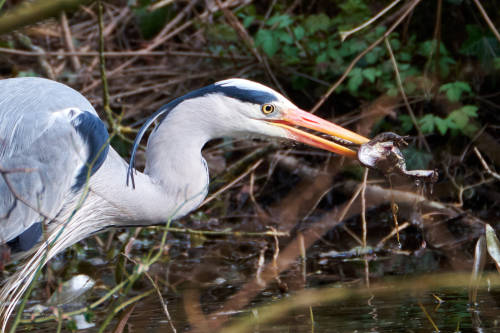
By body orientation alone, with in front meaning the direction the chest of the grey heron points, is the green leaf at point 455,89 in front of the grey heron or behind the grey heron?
in front

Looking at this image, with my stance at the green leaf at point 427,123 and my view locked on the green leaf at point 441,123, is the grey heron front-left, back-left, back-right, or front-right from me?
back-right

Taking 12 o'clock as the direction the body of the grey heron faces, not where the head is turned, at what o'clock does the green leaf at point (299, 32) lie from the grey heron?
The green leaf is roughly at 10 o'clock from the grey heron.

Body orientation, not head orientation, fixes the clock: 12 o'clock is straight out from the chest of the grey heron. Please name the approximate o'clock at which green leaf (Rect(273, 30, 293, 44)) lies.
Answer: The green leaf is roughly at 10 o'clock from the grey heron.

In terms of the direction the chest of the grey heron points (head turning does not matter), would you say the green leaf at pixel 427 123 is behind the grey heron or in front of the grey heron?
in front

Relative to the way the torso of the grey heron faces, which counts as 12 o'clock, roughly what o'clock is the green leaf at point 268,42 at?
The green leaf is roughly at 10 o'clock from the grey heron.

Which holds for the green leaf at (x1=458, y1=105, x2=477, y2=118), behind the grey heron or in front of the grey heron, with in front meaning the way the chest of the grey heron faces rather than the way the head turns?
in front

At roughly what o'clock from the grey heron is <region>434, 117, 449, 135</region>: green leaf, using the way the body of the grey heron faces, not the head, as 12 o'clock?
The green leaf is roughly at 11 o'clock from the grey heron.

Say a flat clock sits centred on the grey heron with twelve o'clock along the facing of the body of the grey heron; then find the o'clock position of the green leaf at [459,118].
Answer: The green leaf is roughly at 11 o'clock from the grey heron.

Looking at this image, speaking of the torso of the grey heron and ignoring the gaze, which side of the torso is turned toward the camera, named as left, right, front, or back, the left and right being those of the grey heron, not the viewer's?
right

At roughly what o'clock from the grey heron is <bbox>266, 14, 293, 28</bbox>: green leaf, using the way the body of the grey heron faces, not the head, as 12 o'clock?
The green leaf is roughly at 10 o'clock from the grey heron.
